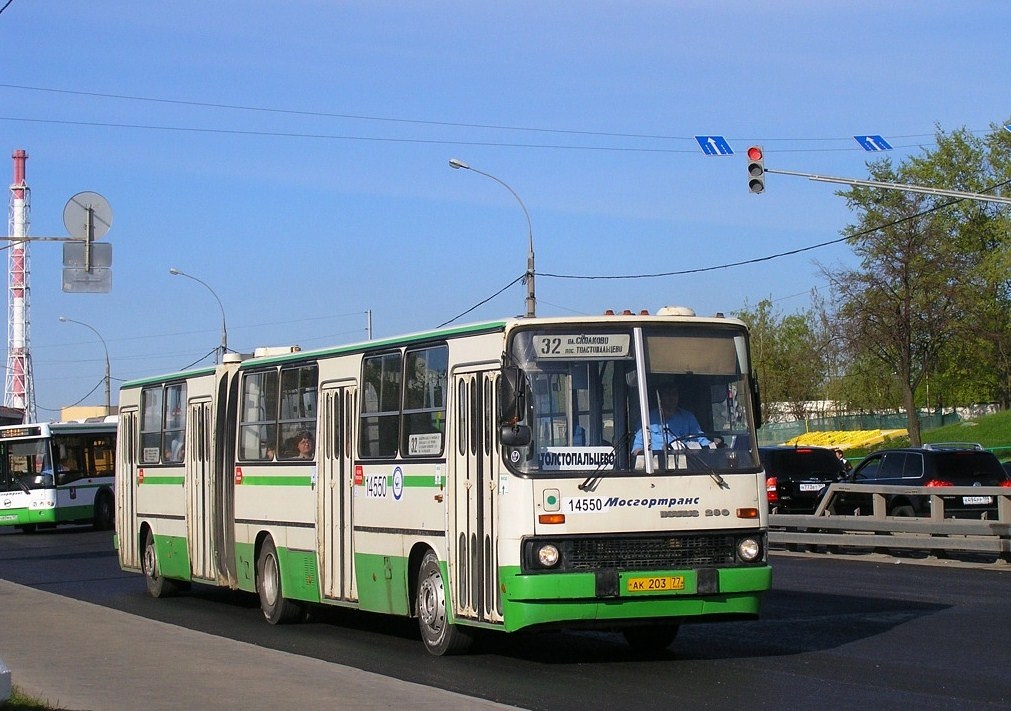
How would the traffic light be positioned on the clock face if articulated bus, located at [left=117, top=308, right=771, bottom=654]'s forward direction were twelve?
The traffic light is roughly at 8 o'clock from the articulated bus.

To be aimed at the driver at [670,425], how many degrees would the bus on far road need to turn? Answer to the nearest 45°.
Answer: approximately 45° to its left

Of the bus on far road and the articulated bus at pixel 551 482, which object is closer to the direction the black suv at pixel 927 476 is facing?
the bus on far road

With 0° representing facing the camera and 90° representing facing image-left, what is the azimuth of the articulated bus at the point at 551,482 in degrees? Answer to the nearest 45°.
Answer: approximately 315°

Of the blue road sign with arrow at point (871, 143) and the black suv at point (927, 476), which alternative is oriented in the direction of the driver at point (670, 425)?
the blue road sign with arrow

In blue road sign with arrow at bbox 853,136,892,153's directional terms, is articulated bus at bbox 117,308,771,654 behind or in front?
in front

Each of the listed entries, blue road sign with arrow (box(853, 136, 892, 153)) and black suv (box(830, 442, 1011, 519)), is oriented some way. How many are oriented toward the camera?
1

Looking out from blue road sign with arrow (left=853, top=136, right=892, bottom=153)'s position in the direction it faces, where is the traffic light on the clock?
The traffic light is roughly at 3 o'clock from the blue road sign with arrow.

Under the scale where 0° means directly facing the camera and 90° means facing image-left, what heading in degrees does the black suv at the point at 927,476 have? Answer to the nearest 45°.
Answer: approximately 135°

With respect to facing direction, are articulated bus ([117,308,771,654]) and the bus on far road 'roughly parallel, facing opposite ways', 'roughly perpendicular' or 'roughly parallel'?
roughly perpendicular
